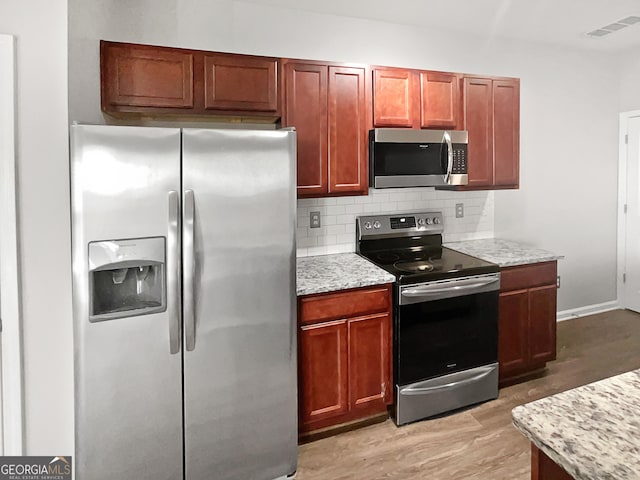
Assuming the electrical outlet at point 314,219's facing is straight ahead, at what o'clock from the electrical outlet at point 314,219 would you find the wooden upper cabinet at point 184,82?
The wooden upper cabinet is roughly at 3 o'clock from the electrical outlet.

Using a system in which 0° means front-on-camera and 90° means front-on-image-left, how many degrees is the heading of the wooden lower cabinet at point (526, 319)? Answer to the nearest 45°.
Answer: approximately 315°

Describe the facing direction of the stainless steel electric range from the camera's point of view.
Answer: facing the viewer and to the right of the viewer

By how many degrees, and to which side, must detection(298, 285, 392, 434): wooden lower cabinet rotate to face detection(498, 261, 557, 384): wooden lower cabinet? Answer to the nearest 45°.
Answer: approximately 90° to its left

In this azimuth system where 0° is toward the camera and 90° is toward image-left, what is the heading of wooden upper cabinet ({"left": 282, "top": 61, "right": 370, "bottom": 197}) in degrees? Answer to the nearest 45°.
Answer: approximately 315°

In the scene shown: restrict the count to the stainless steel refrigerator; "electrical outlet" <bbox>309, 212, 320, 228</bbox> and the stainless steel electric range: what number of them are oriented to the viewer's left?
0

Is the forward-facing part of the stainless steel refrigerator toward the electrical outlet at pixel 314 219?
no

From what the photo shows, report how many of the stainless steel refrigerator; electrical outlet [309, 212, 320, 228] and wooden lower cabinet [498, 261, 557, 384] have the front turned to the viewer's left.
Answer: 0

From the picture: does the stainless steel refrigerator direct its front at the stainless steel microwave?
no

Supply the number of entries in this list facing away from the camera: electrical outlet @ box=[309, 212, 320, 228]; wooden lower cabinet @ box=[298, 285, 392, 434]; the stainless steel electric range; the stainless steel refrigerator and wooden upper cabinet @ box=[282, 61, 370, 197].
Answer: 0

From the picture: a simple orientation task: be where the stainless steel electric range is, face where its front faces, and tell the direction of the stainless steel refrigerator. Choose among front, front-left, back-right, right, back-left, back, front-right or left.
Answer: right

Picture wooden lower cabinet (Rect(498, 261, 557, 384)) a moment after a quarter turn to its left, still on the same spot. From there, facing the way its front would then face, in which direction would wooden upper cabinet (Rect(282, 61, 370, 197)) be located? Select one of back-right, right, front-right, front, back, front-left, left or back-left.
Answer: back

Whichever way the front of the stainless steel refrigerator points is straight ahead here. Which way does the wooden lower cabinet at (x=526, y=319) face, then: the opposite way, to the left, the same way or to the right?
the same way

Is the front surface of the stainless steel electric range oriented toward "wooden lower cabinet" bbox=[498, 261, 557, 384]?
no

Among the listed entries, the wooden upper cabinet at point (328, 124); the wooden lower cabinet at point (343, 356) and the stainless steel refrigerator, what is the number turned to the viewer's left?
0

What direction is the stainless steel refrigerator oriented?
toward the camera
